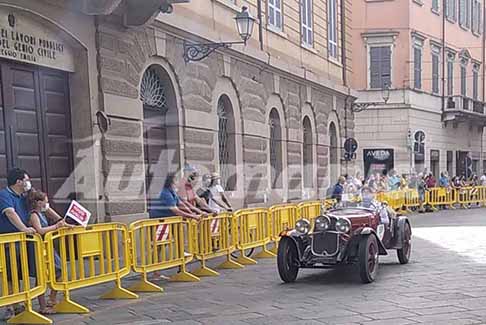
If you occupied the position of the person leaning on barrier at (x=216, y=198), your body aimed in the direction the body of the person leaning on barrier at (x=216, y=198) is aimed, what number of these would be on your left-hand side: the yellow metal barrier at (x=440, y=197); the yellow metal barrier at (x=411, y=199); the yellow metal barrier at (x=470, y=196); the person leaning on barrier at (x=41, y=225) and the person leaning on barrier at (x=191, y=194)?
3

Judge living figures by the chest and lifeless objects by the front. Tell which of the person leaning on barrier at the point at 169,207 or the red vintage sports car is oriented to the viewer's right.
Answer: the person leaning on barrier

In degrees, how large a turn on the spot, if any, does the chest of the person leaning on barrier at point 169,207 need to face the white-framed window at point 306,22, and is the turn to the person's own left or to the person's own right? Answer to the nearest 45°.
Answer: approximately 45° to the person's own left

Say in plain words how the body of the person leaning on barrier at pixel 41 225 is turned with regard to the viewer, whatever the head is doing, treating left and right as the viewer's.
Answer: facing to the right of the viewer

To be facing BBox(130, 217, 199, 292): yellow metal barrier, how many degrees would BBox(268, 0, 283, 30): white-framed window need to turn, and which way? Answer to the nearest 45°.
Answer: approximately 45° to its right

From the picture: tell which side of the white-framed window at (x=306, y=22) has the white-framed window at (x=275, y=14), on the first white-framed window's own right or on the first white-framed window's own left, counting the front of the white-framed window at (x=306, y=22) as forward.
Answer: on the first white-framed window's own right

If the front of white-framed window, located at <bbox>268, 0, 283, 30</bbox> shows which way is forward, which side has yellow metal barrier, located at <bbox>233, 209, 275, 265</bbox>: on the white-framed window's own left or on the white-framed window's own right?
on the white-framed window's own right

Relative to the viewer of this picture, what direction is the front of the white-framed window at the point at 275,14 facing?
facing the viewer and to the right of the viewer

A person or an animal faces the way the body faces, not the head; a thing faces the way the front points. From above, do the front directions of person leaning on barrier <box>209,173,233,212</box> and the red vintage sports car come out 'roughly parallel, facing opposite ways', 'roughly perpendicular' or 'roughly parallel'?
roughly perpendicular

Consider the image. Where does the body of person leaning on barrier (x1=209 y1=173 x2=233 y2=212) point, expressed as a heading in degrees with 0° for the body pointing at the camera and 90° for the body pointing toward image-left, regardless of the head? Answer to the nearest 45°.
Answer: approximately 315°

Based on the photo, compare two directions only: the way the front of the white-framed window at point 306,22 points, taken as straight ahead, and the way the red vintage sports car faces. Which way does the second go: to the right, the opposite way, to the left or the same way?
to the right

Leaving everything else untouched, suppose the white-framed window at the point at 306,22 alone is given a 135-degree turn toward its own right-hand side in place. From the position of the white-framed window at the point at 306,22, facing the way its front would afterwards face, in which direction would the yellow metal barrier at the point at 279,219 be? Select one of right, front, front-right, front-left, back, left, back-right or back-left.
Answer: left
